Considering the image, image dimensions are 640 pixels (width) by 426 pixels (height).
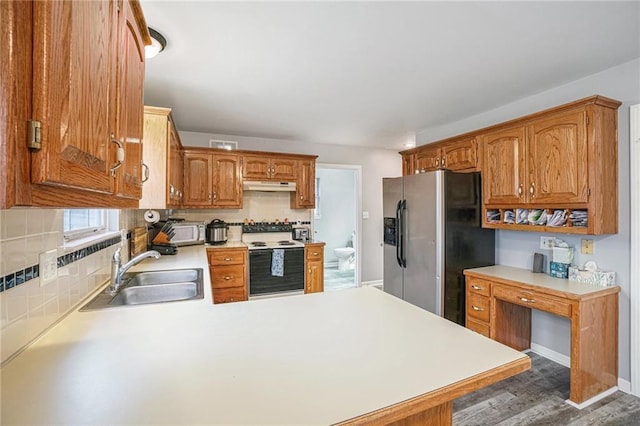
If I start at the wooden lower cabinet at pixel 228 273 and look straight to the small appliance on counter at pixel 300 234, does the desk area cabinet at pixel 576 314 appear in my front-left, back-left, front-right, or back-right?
front-right

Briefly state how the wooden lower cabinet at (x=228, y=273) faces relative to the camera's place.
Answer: facing the viewer

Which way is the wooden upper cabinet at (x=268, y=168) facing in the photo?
toward the camera

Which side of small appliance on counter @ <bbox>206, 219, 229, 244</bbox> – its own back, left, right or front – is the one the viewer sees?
front

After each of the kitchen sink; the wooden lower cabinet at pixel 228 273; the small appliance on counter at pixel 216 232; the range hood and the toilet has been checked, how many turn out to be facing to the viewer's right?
1

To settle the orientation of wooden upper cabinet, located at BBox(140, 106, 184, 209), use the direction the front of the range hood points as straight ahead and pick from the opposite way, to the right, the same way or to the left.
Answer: to the left

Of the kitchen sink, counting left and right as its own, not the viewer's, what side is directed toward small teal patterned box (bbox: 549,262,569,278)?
front

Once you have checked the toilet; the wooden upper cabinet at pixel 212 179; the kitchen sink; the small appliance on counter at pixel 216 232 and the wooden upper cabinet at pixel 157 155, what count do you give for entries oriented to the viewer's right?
2

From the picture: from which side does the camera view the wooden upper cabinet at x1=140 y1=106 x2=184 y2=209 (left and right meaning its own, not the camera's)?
right

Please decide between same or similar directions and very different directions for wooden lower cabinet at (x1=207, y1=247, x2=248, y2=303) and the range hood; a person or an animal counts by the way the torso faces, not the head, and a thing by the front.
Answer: same or similar directions
